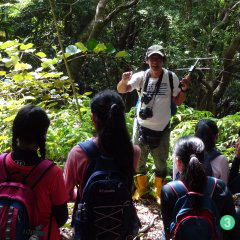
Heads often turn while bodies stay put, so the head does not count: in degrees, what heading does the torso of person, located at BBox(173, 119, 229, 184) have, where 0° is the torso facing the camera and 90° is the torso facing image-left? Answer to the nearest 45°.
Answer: approximately 135°

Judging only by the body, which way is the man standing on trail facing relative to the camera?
toward the camera

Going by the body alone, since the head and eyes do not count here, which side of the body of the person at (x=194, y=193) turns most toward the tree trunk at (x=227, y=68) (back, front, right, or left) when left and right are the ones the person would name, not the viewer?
front

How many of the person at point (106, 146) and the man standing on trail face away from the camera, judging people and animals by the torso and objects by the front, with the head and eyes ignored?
1

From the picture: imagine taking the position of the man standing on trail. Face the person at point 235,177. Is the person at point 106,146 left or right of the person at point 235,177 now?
right

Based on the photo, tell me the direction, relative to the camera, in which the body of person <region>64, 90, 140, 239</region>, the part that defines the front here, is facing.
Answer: away from the camera

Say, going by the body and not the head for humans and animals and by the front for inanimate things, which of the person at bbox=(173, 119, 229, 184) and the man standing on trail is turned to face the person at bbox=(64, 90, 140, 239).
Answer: the man standing on trail

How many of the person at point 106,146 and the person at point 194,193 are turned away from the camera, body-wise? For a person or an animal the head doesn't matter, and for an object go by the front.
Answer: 2

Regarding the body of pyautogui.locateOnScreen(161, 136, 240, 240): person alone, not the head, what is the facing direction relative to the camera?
away from the camera

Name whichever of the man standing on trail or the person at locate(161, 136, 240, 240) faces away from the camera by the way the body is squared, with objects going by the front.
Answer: the person

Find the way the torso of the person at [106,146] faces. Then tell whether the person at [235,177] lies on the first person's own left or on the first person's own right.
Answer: on the first person's own right

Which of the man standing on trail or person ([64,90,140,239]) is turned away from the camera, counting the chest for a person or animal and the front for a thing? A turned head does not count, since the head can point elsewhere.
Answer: the person

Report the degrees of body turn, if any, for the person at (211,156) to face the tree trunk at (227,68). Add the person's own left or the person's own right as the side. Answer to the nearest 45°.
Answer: approximately 45° to the person's own right
